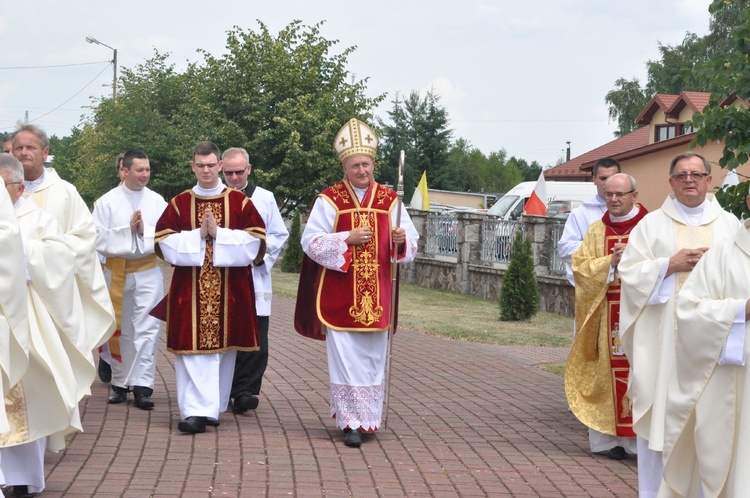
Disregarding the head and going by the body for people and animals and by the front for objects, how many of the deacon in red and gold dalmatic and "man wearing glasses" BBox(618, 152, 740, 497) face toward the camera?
2

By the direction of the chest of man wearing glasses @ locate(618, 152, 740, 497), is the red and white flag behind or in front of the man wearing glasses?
behind

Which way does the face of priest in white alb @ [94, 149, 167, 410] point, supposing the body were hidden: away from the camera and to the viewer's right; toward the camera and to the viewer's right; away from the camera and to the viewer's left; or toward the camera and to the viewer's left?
toward the camera and to the viewer's right

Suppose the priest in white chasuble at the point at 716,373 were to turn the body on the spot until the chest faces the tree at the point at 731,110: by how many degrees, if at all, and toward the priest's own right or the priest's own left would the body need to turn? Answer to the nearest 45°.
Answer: approximately 135° to the priest's own left

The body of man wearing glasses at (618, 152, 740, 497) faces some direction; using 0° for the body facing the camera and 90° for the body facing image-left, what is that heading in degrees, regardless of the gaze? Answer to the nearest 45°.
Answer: approximately 0°

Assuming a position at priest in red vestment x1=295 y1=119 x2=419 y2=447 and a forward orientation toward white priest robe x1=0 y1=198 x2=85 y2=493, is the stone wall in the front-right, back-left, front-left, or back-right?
back-right

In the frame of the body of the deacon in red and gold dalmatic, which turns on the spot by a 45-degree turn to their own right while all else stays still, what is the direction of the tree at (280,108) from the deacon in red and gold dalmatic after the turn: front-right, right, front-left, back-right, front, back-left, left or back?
back-right

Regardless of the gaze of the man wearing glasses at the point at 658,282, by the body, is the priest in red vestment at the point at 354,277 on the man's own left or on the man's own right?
on the man's own right

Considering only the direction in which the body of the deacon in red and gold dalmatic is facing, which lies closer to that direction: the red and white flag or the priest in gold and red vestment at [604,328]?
the priest in gold and red vestment
